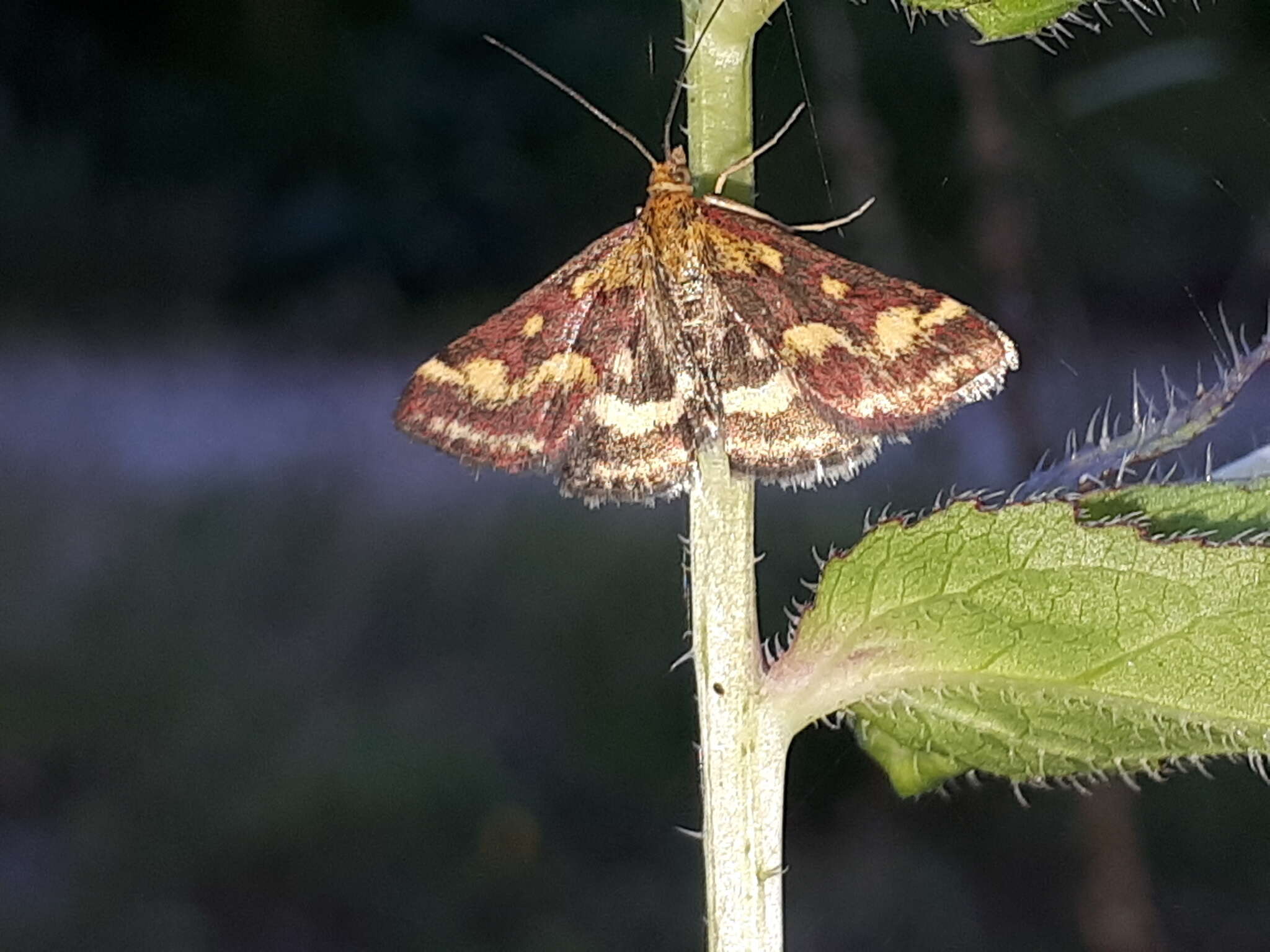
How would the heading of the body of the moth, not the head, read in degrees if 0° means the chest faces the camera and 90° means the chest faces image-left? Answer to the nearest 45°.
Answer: approximately 180°
